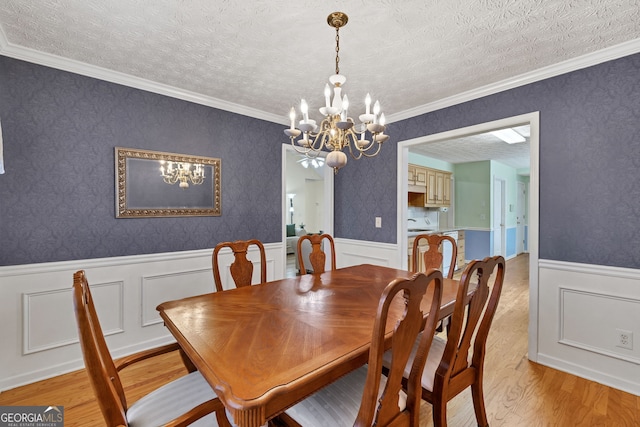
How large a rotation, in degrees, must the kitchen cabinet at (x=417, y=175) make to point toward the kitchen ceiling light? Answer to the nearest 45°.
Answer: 0° — it already faces it

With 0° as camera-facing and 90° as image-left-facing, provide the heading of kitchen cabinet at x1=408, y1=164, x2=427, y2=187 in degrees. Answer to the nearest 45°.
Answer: approximately 315°

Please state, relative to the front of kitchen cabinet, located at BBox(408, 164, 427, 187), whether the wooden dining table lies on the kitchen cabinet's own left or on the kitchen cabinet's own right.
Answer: on the kitchen cabinet's own right

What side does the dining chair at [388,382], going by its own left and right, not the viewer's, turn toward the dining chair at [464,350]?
right

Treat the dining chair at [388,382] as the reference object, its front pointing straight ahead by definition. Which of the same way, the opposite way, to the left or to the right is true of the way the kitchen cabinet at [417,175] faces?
the opposite way

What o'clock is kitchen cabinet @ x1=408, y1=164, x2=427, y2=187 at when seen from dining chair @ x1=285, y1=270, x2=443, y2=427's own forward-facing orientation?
The kitchen cabinet is roughly at 2 o'clock from the dining chair.

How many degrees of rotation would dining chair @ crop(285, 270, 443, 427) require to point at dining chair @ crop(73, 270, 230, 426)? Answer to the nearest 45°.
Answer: approximately 45° to its left

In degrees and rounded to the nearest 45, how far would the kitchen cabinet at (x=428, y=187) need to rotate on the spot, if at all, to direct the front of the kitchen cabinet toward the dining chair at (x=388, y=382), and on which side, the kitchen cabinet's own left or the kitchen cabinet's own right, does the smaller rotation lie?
approximately 45° to the kitchen cabinet's own right

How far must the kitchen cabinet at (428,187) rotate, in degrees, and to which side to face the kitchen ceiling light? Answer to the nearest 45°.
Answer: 0° — it already faces it

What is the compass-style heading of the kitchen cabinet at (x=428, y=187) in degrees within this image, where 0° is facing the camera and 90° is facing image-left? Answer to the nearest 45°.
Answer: approximately 315°

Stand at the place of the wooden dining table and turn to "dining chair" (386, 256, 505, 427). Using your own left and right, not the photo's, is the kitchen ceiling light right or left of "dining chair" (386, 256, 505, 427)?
left

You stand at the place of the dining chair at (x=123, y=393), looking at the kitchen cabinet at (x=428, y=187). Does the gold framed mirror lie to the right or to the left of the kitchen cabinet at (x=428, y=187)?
left

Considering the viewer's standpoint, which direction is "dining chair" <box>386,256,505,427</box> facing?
facing away from the viewer and to the left of the viewer

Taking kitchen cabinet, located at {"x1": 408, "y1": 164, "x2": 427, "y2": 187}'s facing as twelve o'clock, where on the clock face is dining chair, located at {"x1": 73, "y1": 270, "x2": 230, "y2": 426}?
The dining chair is roughly at 2 o'clock from the kitchen cabinet.
